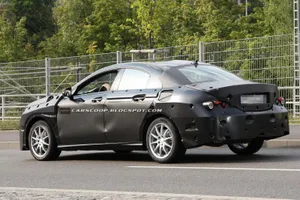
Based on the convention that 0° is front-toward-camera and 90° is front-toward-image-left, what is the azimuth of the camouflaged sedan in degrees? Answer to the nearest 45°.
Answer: approximately 135°
